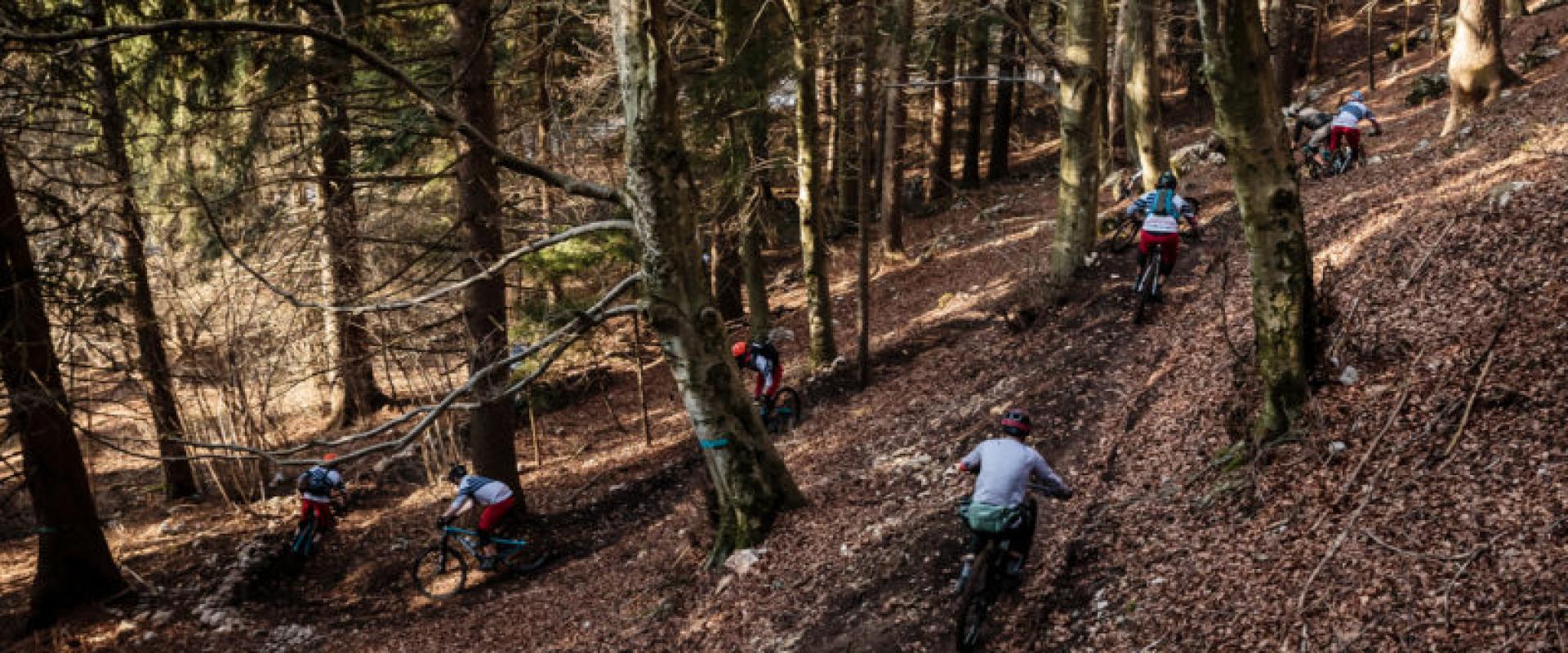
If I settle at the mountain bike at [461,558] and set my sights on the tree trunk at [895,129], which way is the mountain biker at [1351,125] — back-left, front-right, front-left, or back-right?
front-right

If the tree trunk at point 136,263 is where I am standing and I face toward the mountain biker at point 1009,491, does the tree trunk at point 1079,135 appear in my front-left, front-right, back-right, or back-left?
front-left

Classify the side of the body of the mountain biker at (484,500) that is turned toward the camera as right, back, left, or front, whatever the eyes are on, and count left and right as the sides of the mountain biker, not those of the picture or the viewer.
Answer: left

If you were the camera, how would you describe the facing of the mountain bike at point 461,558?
facing to the left of the viewer

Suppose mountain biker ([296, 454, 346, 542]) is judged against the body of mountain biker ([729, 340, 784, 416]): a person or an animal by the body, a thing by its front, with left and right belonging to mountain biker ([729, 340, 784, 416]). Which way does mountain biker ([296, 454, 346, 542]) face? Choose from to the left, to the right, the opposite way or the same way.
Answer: to the right

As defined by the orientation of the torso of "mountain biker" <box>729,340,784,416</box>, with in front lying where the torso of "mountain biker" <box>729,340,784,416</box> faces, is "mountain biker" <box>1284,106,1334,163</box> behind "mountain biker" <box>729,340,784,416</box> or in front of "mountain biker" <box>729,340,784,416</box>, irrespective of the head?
behind

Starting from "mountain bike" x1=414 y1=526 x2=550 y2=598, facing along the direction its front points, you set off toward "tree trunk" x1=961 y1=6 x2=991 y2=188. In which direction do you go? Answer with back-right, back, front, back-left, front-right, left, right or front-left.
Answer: back-right

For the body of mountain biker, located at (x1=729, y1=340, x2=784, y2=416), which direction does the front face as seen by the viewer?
to the viewer's left

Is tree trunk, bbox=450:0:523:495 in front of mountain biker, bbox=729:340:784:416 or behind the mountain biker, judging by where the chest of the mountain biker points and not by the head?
in front

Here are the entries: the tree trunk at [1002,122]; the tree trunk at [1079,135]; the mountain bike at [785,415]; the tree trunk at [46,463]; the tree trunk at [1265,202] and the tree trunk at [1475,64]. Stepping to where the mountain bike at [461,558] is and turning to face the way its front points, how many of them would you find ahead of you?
1

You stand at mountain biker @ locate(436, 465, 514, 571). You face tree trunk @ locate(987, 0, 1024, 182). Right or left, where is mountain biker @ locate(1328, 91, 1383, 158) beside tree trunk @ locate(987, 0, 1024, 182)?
right

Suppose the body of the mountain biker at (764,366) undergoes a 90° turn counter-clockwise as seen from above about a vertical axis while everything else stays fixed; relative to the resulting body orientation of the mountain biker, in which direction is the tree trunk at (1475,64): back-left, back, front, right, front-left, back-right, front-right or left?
left
